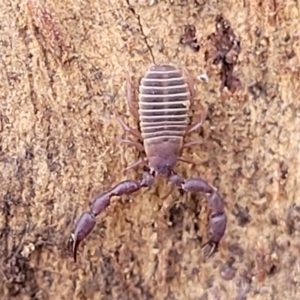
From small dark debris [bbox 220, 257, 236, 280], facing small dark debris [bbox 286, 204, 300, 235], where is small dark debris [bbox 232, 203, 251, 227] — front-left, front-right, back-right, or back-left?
front-left

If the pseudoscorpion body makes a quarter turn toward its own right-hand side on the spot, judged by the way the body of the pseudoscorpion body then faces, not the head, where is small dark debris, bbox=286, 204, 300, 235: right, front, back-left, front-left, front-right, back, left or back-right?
back

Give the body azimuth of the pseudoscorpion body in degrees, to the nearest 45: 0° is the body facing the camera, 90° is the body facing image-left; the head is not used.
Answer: approximately 0°

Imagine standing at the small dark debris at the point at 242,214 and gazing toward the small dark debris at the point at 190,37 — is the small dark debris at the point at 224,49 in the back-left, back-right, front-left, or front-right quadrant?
front-right
